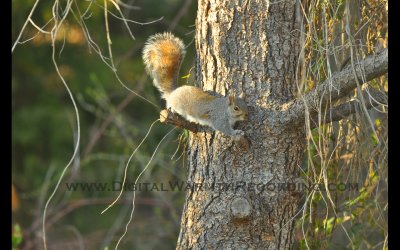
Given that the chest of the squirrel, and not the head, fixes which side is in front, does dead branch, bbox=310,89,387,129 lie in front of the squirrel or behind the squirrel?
in front

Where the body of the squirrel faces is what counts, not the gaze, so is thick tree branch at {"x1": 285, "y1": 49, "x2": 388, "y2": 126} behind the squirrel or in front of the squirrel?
in front

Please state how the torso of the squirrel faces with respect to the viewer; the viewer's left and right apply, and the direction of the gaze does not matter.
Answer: facing to the right of the viewer
